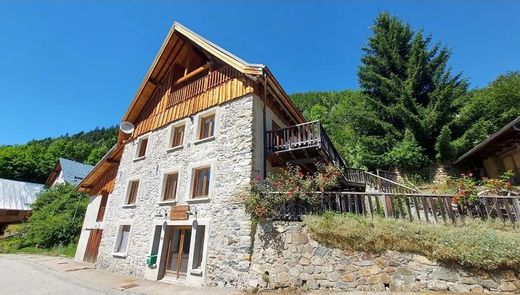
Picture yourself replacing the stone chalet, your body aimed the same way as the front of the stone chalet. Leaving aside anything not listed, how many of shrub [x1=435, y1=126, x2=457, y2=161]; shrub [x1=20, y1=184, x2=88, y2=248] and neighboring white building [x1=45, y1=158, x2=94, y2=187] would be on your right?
2

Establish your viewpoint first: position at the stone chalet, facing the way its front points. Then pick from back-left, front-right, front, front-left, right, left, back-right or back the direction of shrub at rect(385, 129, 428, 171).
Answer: back-left

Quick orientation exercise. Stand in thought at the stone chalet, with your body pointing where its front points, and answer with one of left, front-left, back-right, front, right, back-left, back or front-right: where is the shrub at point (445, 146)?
back-left

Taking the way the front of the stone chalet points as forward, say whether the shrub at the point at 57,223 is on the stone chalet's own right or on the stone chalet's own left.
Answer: on the stone chalet's own right

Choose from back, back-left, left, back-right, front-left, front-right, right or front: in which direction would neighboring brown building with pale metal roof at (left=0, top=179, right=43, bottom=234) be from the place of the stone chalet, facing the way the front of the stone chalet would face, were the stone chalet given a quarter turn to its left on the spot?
back

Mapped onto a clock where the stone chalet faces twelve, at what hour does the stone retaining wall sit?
The stone retaining wall is roughly at 9 o'clock from the stone chalet.

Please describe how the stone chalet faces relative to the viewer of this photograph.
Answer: facing the viewer and to the left of the viewer

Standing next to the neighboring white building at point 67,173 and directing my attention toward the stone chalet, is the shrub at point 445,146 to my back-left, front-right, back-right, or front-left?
front-left

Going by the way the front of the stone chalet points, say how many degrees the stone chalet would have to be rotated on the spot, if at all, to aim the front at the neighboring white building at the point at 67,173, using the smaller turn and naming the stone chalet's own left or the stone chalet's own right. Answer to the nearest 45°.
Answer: approximately 90° to the stone chalet's own right

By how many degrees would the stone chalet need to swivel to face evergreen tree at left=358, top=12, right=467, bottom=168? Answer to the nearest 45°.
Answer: approximately 135° to its left
